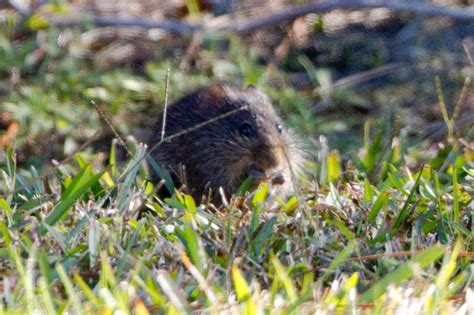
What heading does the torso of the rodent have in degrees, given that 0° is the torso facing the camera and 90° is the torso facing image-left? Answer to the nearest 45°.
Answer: approximately 315°
